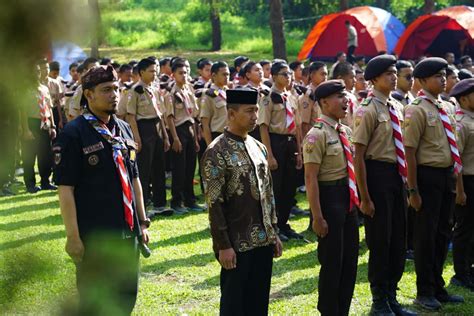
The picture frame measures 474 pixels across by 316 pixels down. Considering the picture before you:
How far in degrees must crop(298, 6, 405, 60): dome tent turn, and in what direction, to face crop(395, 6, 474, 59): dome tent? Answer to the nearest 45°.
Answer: approximately 135° to its left

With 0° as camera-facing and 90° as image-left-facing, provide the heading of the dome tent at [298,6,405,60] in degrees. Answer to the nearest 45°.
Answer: approximately 45°
